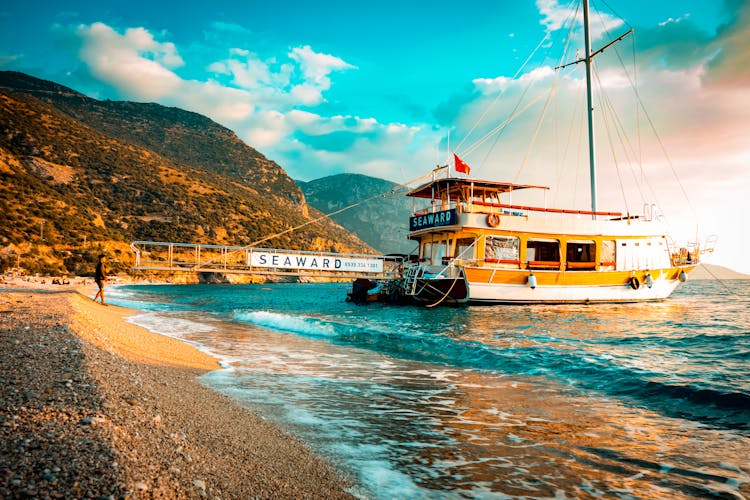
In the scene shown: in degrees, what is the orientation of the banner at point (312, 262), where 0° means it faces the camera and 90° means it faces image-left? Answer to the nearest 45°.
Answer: approximately 0°
